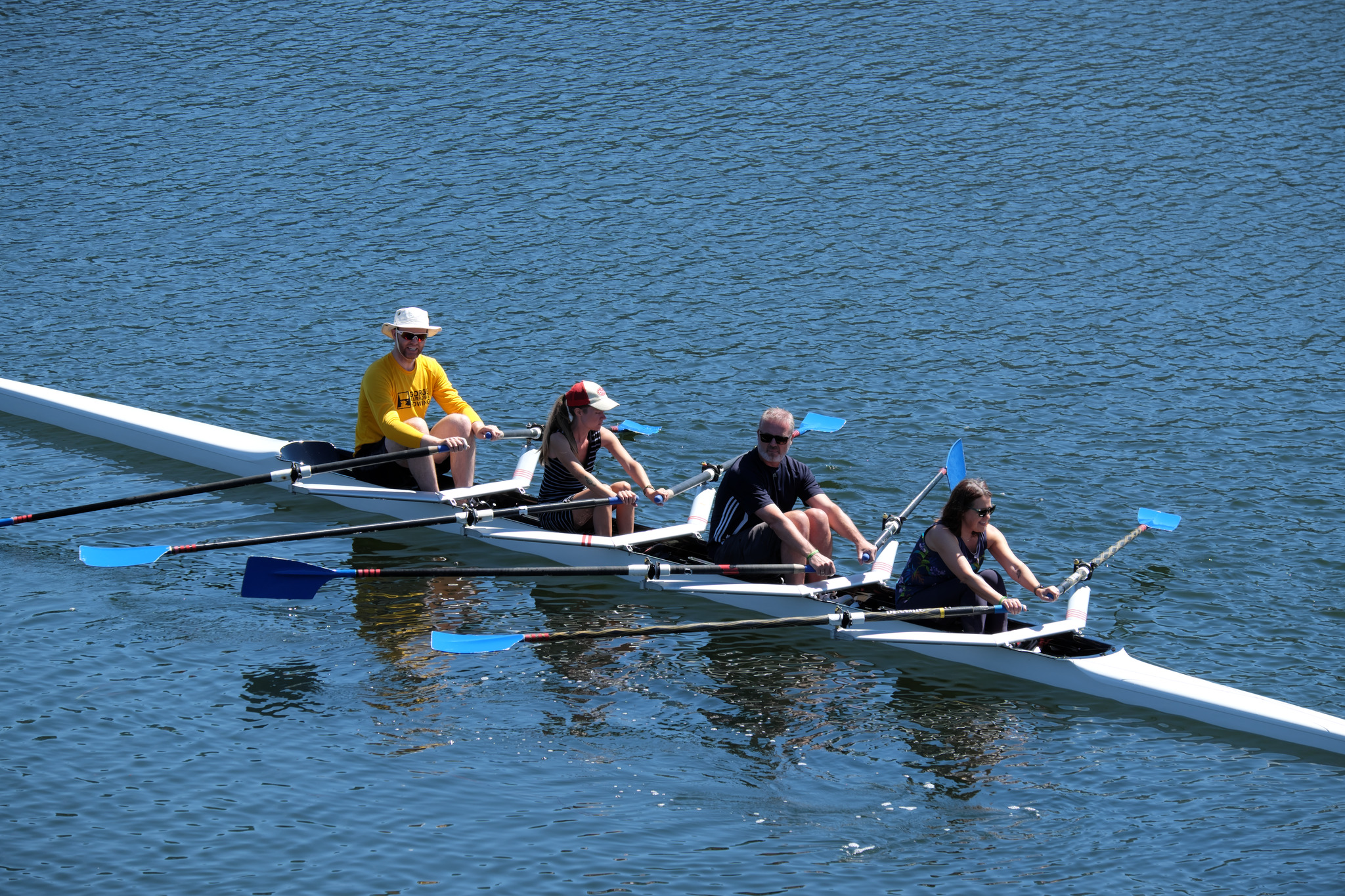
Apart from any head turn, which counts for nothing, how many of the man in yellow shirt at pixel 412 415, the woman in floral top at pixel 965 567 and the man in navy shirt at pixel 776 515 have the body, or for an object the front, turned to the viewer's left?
0

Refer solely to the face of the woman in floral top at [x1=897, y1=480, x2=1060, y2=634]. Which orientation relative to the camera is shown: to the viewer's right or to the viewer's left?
to the viewer's right

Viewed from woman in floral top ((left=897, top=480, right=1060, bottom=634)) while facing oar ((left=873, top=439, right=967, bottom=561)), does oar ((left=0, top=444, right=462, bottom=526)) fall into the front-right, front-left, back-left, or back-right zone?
front-left

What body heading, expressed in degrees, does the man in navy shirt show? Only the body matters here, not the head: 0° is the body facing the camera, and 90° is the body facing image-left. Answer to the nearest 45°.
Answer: approximately 315°

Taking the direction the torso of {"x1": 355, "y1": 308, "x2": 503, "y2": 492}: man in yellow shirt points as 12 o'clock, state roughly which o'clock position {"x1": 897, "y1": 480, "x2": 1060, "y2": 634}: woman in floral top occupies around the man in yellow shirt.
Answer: The woman in floral top is roughly at 12 o'clock from the man in yellow shirt.

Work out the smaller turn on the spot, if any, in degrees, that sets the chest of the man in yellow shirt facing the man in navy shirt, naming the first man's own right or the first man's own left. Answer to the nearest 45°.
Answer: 0° — they already face them

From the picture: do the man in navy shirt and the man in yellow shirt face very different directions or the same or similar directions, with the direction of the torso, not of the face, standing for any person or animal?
same or similar directions

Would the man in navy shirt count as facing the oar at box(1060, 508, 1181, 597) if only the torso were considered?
no

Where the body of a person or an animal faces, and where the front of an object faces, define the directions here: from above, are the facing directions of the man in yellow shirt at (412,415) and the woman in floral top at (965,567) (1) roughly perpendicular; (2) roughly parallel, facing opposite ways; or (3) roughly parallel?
roughly parallel

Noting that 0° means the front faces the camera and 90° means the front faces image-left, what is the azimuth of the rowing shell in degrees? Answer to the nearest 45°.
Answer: approximately 135°

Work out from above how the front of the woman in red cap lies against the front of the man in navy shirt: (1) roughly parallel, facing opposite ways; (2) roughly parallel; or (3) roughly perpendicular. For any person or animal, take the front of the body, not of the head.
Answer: roughly parallel

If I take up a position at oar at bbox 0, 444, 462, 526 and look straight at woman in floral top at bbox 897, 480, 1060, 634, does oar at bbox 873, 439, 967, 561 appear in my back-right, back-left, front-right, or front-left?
front-left

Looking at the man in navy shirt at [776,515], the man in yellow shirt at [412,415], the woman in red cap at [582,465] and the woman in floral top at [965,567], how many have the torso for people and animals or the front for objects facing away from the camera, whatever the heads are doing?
0

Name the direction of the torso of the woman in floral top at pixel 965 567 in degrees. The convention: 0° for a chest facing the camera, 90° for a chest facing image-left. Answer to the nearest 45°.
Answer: approximately 315°

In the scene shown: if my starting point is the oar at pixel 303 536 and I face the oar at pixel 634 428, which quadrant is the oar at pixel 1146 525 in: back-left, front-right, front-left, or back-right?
front-right

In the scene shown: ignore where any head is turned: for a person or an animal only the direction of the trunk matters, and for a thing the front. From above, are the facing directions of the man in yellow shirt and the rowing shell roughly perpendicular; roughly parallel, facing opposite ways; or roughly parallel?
roughly parallel, facing opposite ways

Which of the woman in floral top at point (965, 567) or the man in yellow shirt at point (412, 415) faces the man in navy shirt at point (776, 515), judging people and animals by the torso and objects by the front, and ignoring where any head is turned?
the man in yellow shirt

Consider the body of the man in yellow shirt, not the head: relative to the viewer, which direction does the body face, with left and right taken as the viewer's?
facing the viewer and to the right of the viewer

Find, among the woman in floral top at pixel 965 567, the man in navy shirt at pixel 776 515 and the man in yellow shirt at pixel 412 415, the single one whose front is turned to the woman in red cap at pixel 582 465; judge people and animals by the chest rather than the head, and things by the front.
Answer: the man in yellow shirt

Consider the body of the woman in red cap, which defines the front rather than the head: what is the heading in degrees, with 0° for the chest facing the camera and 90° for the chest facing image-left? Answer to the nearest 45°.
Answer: approximately 315°

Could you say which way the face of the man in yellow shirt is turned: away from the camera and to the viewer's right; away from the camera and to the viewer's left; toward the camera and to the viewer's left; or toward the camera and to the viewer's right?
toward the camera and to the viewer's right

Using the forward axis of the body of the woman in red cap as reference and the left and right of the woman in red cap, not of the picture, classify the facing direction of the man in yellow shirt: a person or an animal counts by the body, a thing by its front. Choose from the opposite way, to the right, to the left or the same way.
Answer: the same way
